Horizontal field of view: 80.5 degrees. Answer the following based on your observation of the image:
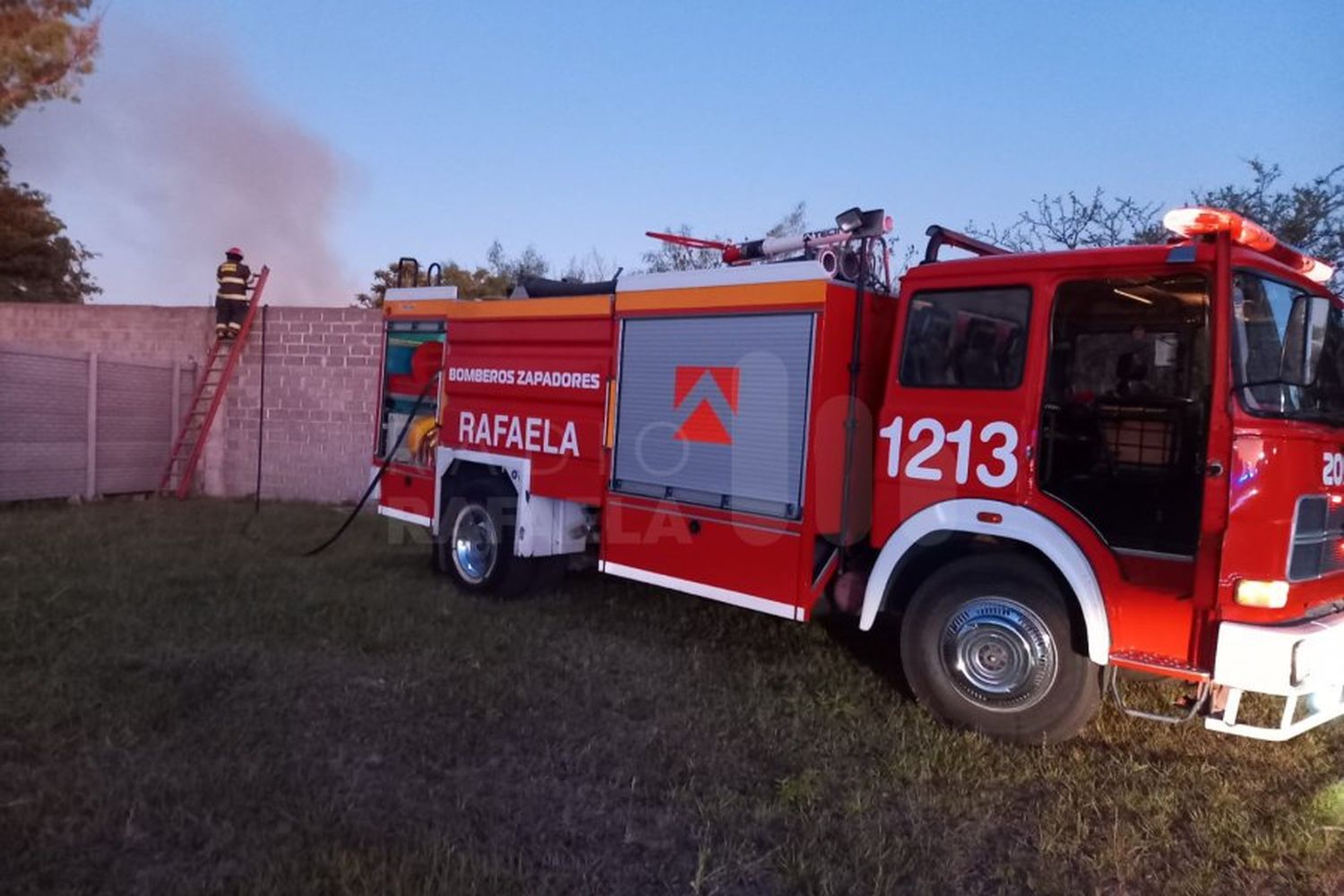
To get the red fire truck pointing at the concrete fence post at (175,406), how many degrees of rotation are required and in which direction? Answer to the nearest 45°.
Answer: approximately 180°

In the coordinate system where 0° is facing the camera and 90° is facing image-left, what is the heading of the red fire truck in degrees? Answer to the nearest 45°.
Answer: approximately 315°

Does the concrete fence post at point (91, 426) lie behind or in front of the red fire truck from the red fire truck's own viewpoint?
behind

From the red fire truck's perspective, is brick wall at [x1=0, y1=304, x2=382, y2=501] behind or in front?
behind

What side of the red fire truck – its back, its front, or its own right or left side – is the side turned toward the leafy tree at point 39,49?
back

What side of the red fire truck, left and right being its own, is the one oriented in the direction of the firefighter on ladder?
back

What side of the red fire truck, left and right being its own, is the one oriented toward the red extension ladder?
back

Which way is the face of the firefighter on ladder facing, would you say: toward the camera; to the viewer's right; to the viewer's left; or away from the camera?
away from the camera
